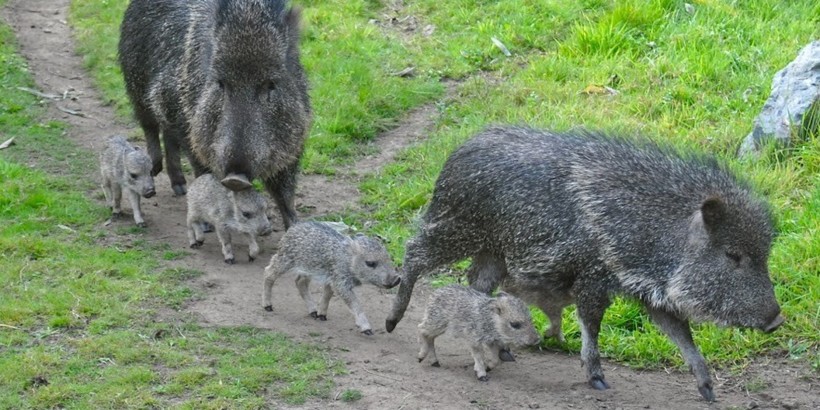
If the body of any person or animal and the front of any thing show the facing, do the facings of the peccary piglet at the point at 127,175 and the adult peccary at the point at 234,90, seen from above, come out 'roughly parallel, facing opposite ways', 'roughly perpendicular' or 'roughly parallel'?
roughly parallel

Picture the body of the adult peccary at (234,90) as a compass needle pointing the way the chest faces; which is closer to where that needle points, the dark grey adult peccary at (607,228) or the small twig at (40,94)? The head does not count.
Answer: the dark grey adult peccary

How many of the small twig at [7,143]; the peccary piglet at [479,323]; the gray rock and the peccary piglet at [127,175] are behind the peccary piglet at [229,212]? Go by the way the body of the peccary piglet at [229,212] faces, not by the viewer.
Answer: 2

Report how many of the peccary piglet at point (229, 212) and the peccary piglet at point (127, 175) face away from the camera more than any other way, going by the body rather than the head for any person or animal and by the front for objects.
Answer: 0

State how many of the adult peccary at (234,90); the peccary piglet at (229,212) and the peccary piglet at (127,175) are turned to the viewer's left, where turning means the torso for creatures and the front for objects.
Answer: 0

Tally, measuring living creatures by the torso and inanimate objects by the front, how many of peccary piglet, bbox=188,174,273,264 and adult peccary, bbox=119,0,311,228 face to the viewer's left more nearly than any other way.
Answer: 0

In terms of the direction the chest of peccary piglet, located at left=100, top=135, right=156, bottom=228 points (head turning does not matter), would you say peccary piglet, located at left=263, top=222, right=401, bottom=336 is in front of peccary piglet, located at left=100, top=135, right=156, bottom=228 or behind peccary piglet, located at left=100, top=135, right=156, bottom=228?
in front

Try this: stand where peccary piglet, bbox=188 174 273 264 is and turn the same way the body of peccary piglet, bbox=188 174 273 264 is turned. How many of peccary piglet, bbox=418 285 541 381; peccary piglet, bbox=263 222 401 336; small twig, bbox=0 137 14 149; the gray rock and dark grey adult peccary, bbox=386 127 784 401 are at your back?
1

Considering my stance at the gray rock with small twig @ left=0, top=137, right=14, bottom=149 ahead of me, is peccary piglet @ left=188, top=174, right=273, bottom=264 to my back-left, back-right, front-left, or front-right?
front-left

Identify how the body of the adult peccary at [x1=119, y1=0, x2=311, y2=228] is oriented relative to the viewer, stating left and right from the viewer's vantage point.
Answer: facing the viewer and to the right of the viewer

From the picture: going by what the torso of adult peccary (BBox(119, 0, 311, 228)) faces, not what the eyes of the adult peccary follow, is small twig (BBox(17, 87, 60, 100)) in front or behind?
behind

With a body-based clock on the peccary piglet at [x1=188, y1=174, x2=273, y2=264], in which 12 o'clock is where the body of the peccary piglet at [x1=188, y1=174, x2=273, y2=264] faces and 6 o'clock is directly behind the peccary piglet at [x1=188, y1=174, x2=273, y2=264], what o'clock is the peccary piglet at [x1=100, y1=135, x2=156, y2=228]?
the peccary piglet at [x1=100, y1=135, x2=156, y2=228] is roughly at 6 o'clock from the peccary piglet at [x1=188, y1=174, x2=273, y2=264].
